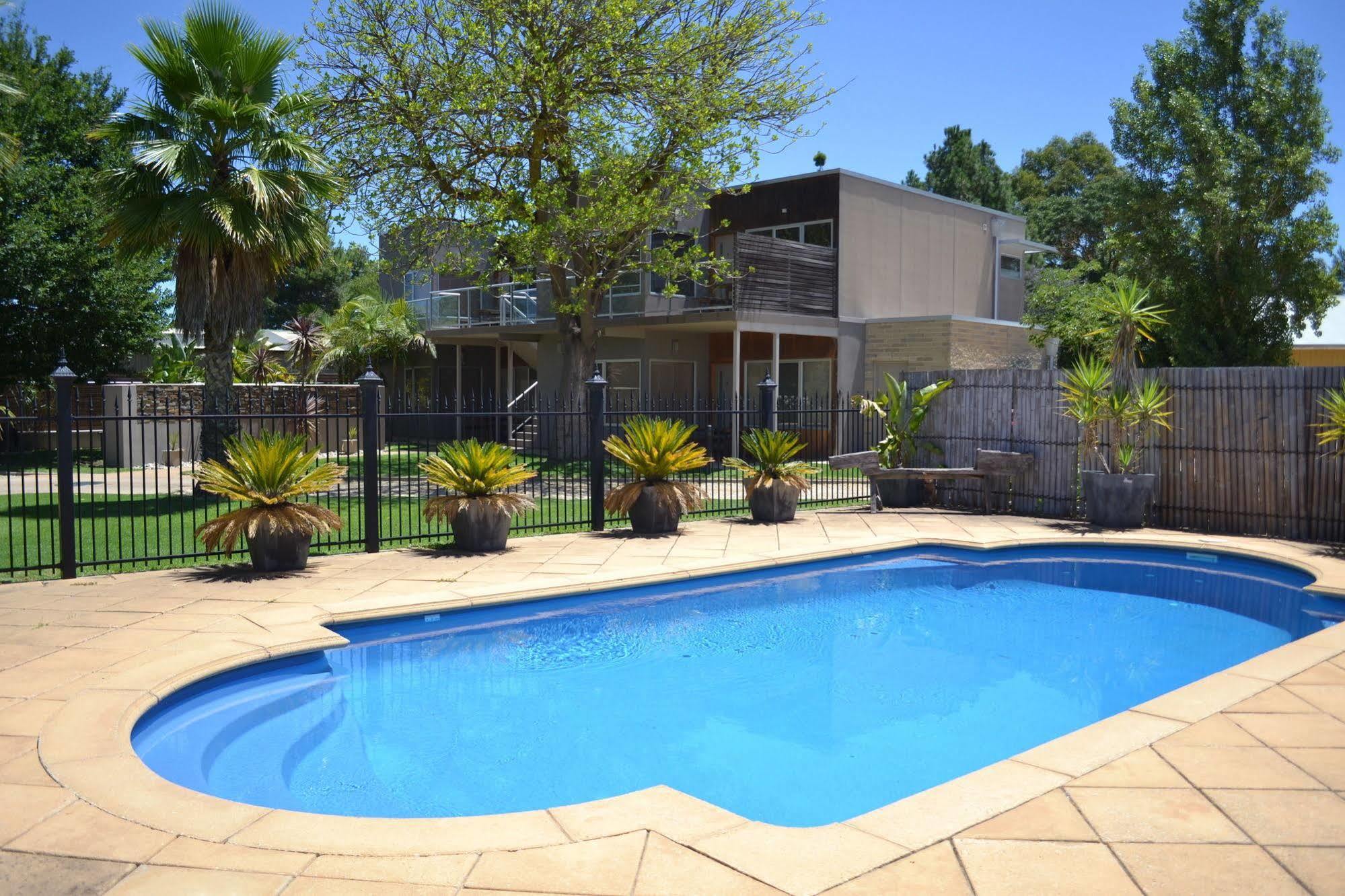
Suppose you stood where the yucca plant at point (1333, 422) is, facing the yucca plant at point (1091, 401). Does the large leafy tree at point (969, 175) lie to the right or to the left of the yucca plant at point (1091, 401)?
right

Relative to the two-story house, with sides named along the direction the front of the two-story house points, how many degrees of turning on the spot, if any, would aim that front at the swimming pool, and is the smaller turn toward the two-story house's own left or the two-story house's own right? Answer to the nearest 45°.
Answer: approximately 45° to the two-story house's own left

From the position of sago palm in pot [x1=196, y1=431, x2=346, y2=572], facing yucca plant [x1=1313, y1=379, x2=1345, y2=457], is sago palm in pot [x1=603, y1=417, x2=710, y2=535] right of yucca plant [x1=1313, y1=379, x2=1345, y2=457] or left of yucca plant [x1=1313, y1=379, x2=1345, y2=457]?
left

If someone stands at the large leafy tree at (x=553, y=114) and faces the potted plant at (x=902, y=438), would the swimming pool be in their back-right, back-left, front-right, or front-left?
front-right

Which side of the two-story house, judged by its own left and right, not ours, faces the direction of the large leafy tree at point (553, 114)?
front

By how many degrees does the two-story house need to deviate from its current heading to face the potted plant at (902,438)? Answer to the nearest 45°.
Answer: approximately 45° to its left

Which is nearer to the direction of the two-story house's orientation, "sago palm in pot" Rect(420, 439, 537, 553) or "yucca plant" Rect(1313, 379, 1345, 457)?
the sago palm in pot

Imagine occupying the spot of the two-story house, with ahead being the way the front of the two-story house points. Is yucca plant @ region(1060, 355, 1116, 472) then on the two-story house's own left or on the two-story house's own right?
on the two-story house's own left

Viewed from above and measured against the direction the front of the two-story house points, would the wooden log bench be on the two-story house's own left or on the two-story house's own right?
on the two-story house's own left

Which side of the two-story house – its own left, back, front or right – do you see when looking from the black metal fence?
front

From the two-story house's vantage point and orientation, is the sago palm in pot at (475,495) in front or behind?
in front

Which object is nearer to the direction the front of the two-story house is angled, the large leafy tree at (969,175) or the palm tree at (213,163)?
the palm tree

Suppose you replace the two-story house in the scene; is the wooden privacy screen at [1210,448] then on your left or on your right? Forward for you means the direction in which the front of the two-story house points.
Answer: on your left

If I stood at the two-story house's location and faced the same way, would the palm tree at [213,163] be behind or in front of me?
in front

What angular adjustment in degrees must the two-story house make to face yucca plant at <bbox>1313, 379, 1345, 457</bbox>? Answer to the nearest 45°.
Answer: approximately 45° to its left

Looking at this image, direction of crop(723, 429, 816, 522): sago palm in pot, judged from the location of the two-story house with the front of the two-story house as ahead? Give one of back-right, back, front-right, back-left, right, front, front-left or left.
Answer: front-left

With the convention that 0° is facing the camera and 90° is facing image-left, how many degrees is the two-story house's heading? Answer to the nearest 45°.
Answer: approximately 45°
